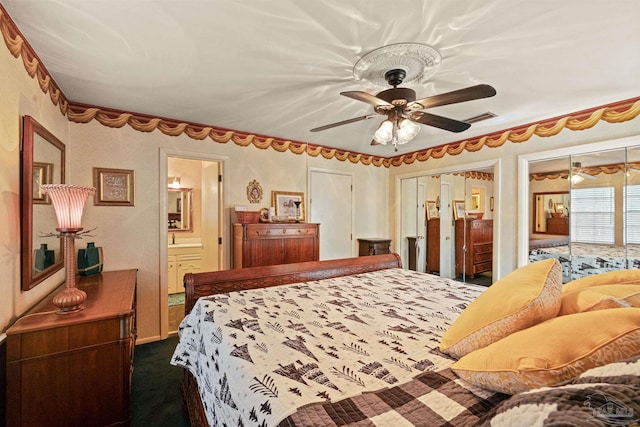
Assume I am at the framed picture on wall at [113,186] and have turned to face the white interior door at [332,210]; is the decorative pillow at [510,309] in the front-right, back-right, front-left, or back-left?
front-right

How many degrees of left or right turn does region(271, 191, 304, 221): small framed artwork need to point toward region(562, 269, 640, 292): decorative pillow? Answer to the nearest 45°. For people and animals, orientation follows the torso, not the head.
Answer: approximately 45° to its left

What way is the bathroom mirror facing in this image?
toward the camera

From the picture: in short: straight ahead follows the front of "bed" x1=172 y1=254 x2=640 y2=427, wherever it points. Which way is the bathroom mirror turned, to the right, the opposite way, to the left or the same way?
the opposite way

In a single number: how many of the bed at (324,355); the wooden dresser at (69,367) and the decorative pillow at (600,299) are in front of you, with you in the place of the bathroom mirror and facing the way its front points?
3

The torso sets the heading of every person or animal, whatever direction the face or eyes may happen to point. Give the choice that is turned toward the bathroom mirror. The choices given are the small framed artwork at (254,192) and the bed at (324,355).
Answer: the bed

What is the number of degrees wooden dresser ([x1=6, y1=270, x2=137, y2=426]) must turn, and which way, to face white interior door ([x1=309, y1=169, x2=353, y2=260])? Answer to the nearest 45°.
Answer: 0° — it already faces it

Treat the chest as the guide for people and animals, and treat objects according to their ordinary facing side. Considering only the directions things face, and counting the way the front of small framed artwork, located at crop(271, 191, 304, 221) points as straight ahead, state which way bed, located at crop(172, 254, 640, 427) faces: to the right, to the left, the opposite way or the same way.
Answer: the opposite way

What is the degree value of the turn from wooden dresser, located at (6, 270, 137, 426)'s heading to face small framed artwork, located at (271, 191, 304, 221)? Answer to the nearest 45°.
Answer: approximately 45° to its left

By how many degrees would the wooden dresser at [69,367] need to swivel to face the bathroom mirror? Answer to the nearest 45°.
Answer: approximately 45° to its left

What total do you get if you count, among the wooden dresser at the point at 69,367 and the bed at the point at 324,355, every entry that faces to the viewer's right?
1

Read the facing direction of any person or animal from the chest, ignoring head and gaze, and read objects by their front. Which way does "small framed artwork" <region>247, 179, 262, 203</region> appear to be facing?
toward the camera

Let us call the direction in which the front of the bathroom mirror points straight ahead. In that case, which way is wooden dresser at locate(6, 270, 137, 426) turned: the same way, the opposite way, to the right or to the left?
to the left

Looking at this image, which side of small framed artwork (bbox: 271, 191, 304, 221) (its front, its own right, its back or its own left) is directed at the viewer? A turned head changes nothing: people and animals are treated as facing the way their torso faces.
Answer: front
